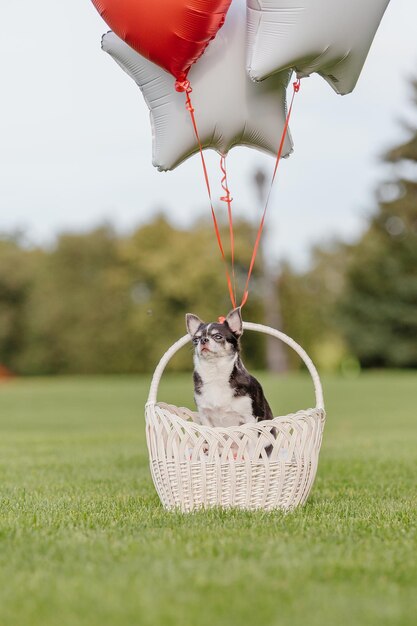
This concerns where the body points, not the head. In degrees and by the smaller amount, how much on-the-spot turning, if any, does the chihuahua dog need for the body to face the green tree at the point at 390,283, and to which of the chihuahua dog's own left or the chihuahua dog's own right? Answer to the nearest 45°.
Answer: approximately 135° to the chihuahua dog's own right

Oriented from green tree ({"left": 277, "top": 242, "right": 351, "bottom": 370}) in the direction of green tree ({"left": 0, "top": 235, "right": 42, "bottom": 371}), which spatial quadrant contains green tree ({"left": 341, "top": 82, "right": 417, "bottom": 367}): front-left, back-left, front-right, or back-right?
back-left

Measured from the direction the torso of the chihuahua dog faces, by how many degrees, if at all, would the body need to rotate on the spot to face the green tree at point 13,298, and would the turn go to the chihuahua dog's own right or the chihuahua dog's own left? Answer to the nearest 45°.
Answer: approximately 135° to the chihuahua dog's own right

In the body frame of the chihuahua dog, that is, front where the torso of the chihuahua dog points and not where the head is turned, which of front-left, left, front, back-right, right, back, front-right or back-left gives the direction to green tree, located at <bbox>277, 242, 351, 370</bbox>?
back-right

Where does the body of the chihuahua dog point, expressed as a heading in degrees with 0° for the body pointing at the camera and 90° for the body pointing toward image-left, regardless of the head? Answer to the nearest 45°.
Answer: approximately 45°

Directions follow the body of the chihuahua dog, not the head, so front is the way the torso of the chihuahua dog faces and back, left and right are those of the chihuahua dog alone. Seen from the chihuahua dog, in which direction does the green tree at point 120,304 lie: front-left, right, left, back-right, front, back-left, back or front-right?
back-right
